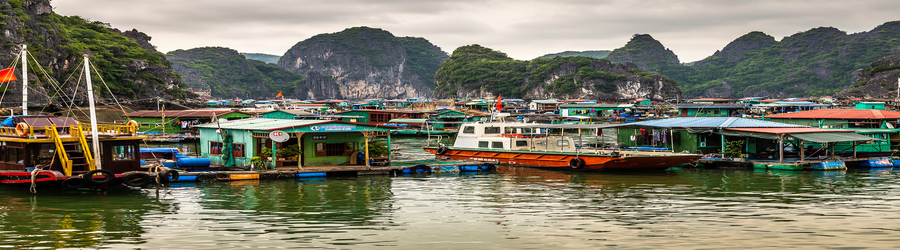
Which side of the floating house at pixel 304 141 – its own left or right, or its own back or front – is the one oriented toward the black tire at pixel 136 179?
right

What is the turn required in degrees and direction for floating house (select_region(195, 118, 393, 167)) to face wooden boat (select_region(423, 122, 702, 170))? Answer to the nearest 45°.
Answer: approximately 45° to its left

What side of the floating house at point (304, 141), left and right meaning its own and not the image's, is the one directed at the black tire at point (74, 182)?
right

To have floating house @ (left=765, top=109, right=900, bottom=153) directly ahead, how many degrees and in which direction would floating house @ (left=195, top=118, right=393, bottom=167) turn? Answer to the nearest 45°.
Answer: approximately 45° to its left

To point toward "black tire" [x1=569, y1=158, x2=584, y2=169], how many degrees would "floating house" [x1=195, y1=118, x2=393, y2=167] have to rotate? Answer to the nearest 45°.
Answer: approximately 45° to its left

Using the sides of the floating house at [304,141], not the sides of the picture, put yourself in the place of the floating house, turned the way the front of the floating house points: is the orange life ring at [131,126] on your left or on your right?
on your right

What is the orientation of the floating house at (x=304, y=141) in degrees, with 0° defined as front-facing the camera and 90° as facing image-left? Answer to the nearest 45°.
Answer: approximately 315°

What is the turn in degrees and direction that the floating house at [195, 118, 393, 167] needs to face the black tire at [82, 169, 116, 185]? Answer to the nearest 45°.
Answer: approximately 90° to its right
